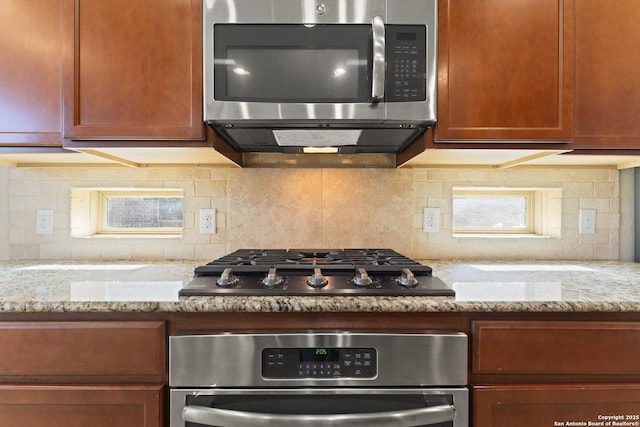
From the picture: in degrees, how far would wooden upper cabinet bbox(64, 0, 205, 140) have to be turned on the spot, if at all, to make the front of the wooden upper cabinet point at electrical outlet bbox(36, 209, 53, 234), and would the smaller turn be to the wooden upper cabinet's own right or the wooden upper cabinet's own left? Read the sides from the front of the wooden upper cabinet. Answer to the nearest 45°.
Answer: approximately 135° to the wooden upper cabinet's own right

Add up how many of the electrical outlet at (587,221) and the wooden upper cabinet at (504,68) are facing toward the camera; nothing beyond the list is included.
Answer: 2

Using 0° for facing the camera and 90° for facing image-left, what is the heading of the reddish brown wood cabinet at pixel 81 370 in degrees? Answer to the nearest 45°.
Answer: approximately 0°

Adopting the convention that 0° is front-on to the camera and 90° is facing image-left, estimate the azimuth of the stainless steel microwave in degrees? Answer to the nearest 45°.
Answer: approximately 0°

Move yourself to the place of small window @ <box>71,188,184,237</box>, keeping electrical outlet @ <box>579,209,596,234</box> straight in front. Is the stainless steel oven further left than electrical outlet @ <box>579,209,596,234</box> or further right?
right

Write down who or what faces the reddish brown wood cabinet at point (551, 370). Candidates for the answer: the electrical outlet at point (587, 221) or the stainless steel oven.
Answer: the electrical outlet
